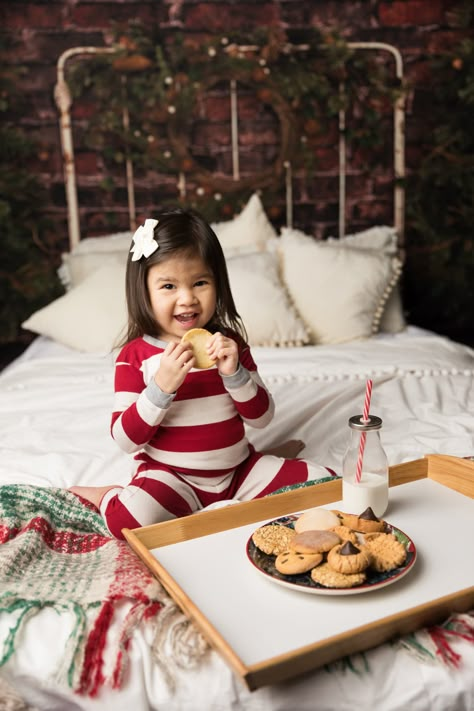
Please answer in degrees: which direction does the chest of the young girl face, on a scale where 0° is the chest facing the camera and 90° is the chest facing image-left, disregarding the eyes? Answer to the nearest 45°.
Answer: approximately 0°

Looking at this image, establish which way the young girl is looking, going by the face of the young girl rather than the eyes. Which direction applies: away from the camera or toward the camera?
toward the camera

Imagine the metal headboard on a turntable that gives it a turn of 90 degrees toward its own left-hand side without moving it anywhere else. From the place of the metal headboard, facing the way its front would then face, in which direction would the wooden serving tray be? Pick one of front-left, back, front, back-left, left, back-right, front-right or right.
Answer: right

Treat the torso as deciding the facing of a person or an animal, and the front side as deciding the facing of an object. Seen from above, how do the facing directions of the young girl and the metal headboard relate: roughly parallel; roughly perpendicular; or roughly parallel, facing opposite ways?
roughly parallel

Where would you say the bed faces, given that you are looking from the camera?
facing the viewer

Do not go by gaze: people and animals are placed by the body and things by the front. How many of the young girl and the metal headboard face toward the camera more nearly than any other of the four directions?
2

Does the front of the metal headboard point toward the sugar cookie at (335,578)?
yes

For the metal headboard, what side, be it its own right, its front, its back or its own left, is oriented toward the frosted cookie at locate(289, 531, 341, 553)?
front

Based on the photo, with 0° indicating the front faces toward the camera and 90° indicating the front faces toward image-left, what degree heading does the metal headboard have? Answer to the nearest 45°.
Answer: approximately 0°

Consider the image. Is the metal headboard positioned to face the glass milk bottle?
yes

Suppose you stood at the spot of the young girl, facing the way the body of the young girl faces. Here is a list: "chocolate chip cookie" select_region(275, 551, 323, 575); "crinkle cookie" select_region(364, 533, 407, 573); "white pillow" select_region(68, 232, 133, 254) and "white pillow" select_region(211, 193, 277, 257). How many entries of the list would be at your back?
2
